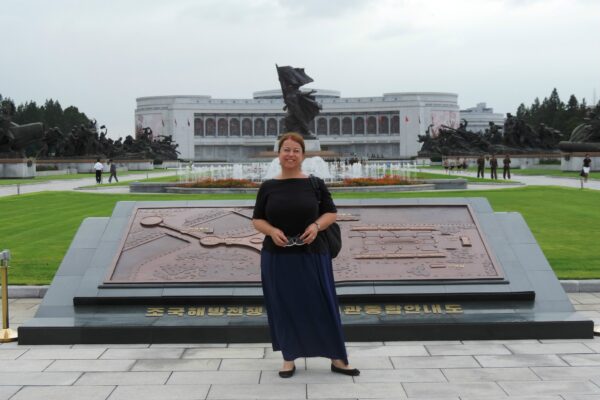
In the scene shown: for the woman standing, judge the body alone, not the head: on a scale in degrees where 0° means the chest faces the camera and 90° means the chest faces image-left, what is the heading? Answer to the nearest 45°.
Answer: approximately 0°

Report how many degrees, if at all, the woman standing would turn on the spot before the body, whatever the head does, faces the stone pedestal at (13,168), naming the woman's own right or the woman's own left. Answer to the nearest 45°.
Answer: approximately 135° to the woman's own right

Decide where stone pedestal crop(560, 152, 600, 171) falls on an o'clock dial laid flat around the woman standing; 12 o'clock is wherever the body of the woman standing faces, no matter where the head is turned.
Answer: The stone pedestal is roughly at 7 o'clock from the woman standing.
